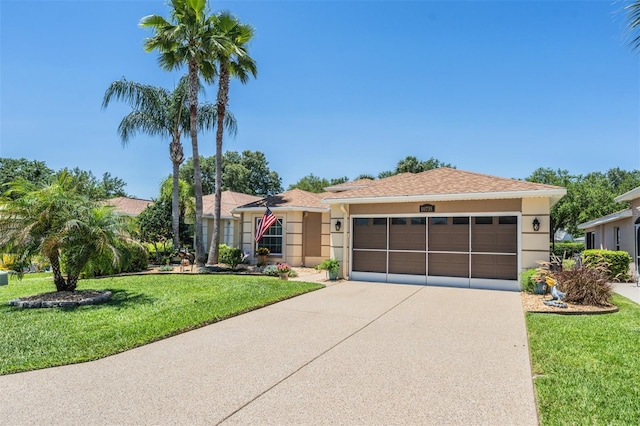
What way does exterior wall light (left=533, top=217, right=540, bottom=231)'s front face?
toward the camera

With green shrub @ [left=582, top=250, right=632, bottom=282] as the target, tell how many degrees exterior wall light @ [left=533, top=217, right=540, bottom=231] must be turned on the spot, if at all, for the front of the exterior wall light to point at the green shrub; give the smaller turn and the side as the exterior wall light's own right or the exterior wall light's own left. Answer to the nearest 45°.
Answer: approximately 135° to the exterior wall light's own left

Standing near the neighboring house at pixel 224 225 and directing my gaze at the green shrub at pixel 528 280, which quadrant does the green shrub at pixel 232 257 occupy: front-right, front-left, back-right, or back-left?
front-right

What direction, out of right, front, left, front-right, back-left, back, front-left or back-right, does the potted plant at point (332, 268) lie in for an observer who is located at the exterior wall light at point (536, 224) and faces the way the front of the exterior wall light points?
right

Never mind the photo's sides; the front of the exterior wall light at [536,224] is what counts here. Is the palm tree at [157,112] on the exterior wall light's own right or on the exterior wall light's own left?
on the exterior wall light's own right

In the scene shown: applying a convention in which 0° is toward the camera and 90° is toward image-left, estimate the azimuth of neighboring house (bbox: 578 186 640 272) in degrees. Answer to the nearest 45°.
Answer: approximately 45°

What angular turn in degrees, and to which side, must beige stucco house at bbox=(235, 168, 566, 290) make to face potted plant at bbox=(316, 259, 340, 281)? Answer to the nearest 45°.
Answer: approximately 90° to its right

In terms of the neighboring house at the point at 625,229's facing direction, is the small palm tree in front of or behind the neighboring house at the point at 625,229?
in front

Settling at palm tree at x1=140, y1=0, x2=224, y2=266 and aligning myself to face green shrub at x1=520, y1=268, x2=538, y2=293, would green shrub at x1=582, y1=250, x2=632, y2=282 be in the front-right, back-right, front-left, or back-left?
front-left

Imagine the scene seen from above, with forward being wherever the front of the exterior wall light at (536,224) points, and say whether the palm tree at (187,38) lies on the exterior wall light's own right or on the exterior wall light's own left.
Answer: on the exterior wall light's own right
